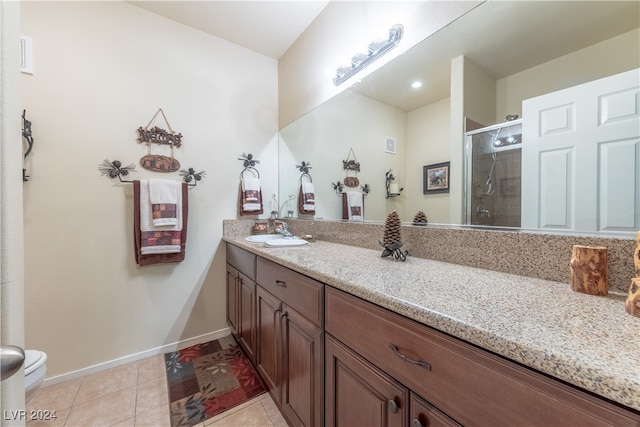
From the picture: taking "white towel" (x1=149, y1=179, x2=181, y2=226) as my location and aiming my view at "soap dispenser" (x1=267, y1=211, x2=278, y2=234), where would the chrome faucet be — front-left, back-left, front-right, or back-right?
front-right

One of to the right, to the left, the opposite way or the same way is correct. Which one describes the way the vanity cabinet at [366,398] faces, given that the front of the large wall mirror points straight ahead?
the same way

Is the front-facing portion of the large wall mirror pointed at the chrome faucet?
no

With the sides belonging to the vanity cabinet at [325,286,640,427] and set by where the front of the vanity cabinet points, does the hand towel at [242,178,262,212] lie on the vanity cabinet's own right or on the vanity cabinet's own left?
on the vanity cabinet's own right

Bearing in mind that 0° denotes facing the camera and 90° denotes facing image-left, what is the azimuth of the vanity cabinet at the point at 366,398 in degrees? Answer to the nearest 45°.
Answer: approximately 45°

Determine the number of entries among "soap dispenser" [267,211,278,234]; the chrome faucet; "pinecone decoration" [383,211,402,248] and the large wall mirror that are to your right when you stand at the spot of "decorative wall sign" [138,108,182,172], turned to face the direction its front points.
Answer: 0

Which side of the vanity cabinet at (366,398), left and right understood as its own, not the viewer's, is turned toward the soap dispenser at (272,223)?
right

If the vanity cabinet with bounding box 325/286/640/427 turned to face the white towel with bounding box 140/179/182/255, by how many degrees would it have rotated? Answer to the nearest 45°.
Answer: approximately 45° to its right

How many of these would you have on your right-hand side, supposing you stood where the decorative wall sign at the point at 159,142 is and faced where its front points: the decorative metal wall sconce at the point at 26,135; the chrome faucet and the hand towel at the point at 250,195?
1

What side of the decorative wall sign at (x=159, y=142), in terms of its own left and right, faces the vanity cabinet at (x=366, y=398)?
front

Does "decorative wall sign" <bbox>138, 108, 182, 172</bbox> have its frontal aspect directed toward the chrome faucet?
no

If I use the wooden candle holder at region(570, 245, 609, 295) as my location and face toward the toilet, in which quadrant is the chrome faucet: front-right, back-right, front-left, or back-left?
front-right

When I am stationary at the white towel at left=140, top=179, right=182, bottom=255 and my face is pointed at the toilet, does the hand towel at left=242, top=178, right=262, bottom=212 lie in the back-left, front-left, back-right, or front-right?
back-left

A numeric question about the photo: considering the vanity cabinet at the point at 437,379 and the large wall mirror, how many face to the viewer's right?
0

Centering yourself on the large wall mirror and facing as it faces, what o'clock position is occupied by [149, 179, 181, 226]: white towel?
The white towel is roughly at 1 o'clock from the large wall mirror.

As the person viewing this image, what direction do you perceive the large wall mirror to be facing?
facing the viewer and to the left of the viewer

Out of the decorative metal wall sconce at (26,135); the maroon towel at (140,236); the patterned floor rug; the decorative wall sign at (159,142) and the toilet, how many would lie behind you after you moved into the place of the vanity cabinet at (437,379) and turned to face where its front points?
0

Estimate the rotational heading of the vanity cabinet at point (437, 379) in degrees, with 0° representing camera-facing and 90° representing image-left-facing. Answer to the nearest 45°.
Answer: approximately 45°
